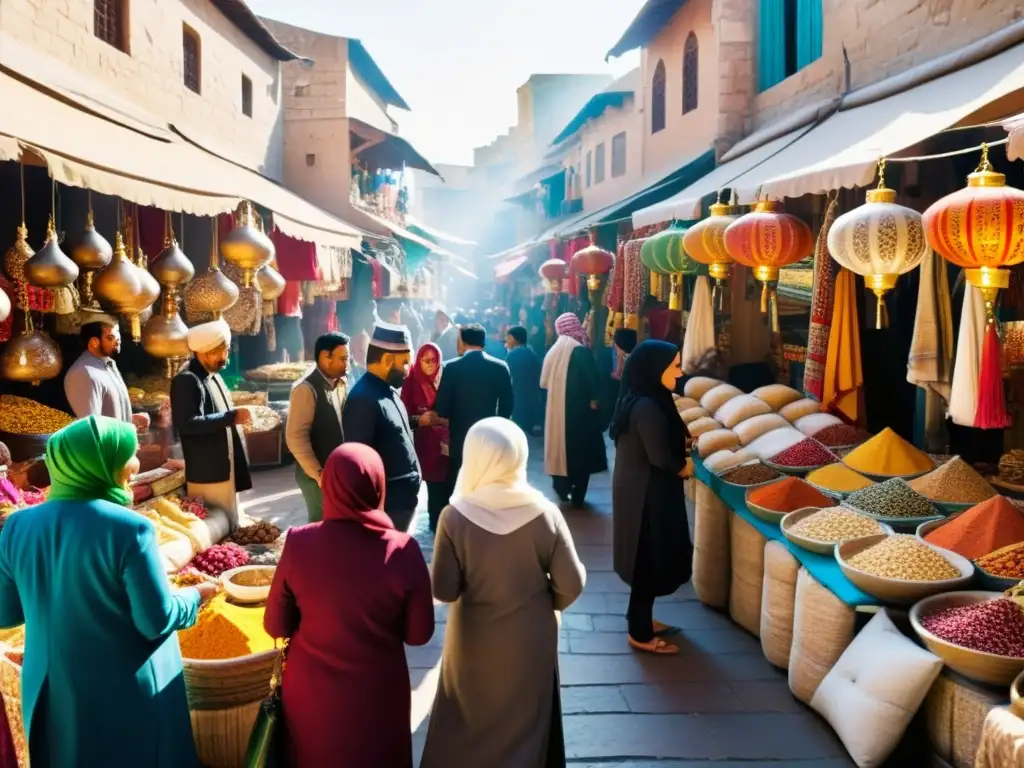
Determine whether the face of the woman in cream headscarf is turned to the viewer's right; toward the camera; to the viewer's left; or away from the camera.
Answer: away from the camera

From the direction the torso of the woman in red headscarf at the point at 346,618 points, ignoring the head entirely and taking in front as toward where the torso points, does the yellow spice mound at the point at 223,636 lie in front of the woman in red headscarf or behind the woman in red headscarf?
in front

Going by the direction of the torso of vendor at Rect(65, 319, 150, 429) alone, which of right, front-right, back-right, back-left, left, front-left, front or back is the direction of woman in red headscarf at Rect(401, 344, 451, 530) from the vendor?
front-left

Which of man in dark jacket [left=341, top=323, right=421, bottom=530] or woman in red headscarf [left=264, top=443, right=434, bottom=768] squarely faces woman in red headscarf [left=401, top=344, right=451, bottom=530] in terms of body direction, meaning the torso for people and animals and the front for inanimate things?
woman in red headscarf [left=264, top=443, right=434, bottom=768]

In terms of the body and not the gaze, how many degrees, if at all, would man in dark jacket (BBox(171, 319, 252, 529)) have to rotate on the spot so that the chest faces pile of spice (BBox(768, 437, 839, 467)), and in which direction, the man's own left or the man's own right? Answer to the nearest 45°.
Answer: approximately 45° to the man's own left

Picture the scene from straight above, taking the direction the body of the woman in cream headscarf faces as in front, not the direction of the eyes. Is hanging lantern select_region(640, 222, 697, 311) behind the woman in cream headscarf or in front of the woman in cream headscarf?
in front

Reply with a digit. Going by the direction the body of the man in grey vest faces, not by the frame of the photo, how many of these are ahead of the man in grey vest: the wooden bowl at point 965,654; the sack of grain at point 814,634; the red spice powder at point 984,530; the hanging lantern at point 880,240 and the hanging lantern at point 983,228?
5

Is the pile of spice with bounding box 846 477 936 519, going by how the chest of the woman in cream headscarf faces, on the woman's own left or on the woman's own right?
on the woman's own right

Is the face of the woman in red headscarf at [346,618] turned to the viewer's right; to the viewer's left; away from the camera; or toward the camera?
away from the camera

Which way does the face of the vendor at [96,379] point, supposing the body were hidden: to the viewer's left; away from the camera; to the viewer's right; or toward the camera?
to the viewer's right

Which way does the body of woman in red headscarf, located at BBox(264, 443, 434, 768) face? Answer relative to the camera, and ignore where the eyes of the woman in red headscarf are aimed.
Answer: away from the camera

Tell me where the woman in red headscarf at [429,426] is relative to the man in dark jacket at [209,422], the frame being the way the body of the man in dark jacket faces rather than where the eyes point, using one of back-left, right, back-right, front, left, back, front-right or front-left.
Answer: left

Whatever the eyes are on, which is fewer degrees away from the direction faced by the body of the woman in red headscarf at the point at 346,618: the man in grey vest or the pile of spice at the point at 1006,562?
the man in grey vest
